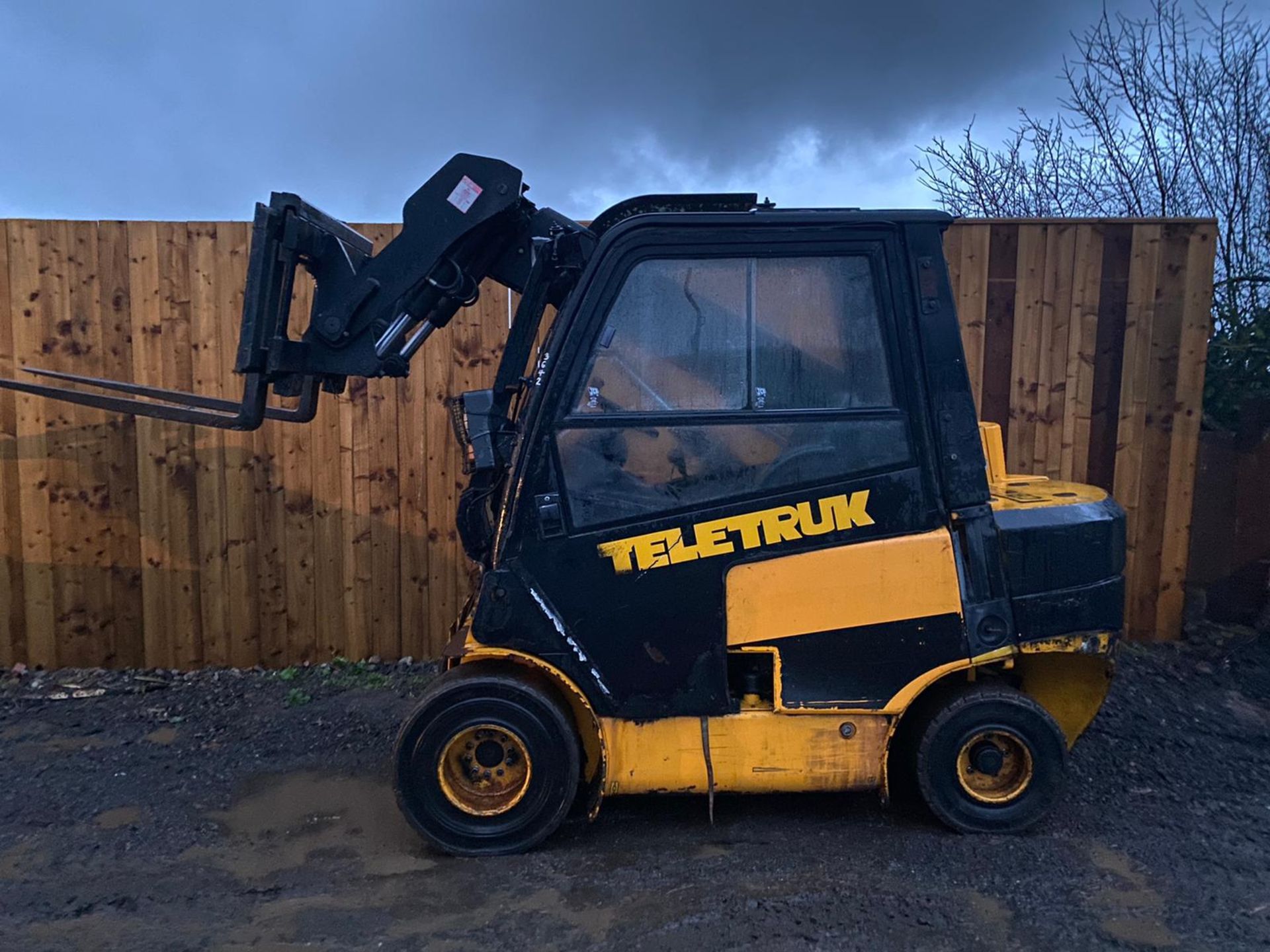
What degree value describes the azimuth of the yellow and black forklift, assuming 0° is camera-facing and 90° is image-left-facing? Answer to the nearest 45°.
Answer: approximately 90°
